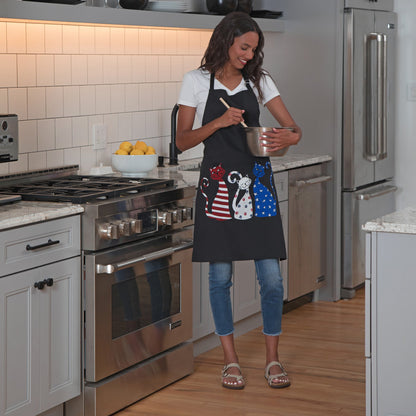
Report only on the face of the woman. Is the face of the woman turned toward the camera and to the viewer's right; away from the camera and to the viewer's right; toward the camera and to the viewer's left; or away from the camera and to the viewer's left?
toward the camera and to the viewer's right

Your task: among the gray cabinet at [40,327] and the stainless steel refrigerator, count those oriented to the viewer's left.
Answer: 0

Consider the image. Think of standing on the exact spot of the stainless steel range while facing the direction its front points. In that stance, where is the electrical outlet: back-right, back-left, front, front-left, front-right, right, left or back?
back-left

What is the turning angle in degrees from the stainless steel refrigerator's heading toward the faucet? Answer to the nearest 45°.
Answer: approximately 90° to its right

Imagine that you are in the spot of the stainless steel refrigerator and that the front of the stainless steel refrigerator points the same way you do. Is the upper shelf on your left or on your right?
on your right

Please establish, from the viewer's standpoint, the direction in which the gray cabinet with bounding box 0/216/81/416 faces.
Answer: facing the viewer and to the right of the viewer

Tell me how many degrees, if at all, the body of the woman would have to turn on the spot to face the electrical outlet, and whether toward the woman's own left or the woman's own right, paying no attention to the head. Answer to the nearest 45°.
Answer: approximately 135° to the woman's own right

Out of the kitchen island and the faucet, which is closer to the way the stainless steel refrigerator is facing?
the kitchen island

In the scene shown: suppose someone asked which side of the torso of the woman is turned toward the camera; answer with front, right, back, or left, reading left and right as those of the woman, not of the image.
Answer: front
